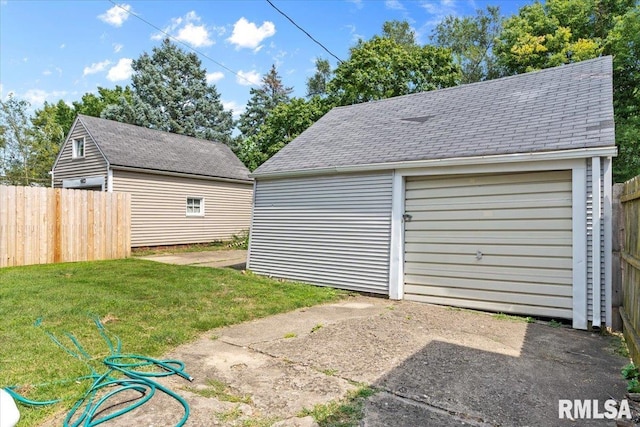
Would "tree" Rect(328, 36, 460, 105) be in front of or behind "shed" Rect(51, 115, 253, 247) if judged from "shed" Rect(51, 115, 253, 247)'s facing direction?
behind

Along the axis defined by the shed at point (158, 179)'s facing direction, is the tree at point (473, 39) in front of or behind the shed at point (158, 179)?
behind

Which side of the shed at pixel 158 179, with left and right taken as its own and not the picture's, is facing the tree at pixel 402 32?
back

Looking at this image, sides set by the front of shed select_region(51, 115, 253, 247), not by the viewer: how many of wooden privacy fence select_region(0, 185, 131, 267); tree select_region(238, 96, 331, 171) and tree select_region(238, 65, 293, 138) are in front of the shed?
1

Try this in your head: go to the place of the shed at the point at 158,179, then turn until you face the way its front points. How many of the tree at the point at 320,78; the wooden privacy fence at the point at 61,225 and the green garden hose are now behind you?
1

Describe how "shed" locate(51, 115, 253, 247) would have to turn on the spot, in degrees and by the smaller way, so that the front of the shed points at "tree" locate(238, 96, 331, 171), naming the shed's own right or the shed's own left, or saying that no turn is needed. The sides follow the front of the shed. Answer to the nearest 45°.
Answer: approximately 180°

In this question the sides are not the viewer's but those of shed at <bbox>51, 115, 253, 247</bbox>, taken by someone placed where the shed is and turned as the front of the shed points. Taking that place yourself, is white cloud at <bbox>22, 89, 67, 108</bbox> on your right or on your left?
on your right

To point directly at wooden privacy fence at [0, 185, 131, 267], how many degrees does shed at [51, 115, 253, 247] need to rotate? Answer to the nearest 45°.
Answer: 0° — it already faces it

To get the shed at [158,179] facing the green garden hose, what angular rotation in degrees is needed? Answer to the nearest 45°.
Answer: approximately 45° to its left

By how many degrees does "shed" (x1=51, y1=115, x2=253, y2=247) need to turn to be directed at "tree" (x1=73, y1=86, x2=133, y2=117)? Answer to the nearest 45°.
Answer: approximately 135° to its right

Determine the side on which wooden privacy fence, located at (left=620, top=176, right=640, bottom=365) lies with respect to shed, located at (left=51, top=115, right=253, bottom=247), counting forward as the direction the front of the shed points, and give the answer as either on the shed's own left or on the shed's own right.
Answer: on the shed's own left

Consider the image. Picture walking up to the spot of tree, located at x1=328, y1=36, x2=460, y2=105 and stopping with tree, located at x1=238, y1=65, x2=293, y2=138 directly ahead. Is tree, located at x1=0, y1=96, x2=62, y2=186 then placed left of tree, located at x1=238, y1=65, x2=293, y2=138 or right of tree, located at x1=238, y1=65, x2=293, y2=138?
left

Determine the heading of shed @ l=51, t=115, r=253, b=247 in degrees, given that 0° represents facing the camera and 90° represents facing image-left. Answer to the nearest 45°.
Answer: approximately 45°
